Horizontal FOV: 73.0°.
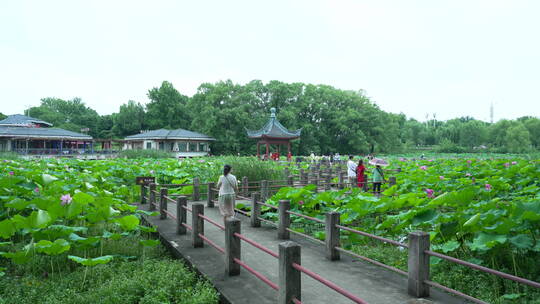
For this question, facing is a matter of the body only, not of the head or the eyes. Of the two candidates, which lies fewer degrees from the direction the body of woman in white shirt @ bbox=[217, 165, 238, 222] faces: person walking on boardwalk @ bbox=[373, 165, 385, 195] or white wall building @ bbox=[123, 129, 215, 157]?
the white wall building

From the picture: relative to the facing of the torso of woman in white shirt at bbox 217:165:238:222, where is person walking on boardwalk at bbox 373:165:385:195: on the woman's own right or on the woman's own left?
on the woman's own right

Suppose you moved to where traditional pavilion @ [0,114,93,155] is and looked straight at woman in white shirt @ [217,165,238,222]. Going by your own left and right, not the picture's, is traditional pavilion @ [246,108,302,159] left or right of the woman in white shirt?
left

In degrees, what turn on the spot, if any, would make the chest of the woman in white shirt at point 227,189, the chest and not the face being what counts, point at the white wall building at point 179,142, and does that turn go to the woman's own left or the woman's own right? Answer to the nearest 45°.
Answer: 0° — they already face it

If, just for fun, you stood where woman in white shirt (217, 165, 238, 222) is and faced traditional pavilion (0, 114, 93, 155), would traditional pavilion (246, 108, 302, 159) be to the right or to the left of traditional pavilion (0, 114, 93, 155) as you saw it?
right

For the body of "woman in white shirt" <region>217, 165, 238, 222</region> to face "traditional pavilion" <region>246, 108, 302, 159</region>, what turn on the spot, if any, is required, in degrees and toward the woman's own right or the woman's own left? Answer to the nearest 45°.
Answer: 0° — they already face it

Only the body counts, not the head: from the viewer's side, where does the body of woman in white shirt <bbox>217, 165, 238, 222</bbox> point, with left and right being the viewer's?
facing away from the viewer
